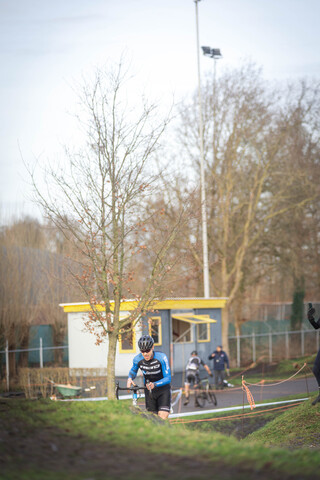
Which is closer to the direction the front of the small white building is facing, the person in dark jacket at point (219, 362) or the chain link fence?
the person in dark jacket

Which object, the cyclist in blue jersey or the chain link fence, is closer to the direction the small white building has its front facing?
the cyclist in blue jersey

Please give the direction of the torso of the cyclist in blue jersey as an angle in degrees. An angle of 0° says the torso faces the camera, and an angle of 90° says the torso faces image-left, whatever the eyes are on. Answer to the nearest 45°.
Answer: approximately 45°

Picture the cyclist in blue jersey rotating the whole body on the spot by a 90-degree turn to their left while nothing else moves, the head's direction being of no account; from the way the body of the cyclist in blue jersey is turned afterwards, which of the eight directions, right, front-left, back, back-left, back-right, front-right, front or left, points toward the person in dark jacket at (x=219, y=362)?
back-left

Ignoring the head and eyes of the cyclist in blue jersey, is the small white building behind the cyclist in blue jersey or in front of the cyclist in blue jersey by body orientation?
behind

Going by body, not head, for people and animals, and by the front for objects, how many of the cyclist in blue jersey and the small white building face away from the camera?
0

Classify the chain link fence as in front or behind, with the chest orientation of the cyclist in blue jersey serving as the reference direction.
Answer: behind

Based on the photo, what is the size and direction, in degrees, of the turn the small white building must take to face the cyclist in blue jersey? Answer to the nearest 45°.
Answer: approximately 45° to its right
